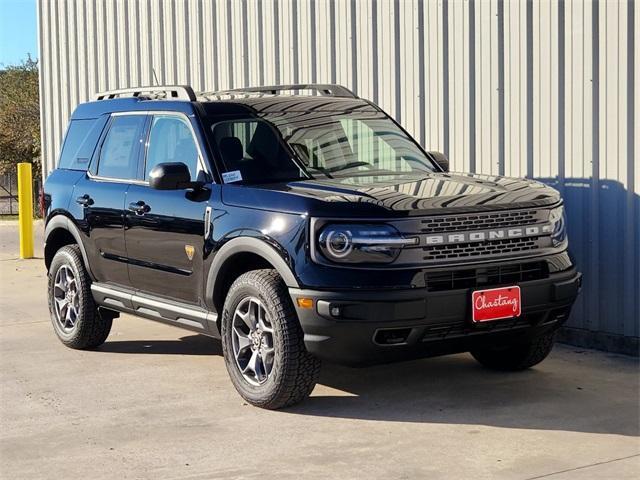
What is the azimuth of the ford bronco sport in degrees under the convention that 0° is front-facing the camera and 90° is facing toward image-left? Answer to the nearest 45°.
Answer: approximately 315°

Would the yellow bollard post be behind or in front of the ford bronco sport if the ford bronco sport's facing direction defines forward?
behind

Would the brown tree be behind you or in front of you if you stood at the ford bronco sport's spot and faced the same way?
behind
